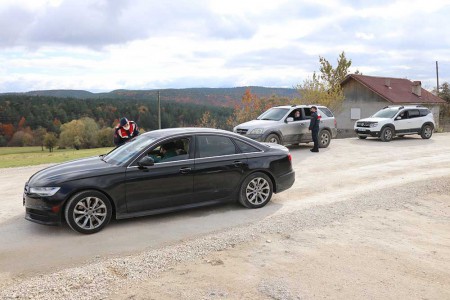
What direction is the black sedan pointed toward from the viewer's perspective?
to the viewer's left

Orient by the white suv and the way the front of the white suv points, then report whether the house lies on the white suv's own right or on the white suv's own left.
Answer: on the white suv's own right

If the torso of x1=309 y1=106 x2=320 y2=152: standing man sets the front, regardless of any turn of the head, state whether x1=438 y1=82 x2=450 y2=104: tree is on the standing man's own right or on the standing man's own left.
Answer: on the standing man's own right

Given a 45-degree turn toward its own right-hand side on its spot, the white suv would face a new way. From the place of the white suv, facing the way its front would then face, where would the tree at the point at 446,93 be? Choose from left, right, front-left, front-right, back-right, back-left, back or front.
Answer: right

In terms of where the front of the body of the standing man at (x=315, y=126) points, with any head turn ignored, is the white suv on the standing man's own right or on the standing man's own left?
on the standing man's own right

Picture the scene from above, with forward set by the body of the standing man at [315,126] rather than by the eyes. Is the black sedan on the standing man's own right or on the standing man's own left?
on the standing man's own left

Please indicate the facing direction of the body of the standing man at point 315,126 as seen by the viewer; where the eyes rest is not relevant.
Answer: to the viewer's left

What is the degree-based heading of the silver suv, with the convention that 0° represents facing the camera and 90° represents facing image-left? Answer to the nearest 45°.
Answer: approximately 45°

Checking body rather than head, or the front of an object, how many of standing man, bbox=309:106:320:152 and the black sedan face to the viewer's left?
2

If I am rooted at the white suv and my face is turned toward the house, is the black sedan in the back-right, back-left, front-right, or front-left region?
back-left

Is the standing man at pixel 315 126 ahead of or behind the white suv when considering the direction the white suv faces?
ahead

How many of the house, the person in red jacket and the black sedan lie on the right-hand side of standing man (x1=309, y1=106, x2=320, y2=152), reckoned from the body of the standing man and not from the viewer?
1

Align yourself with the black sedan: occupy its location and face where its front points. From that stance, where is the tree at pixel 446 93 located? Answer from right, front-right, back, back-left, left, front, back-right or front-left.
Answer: back-right

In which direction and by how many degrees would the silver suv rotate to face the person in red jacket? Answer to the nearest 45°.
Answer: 0° — it already faces them

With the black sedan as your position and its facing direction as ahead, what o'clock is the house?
The house is roughly at 4 o'clock from the black sedan.
